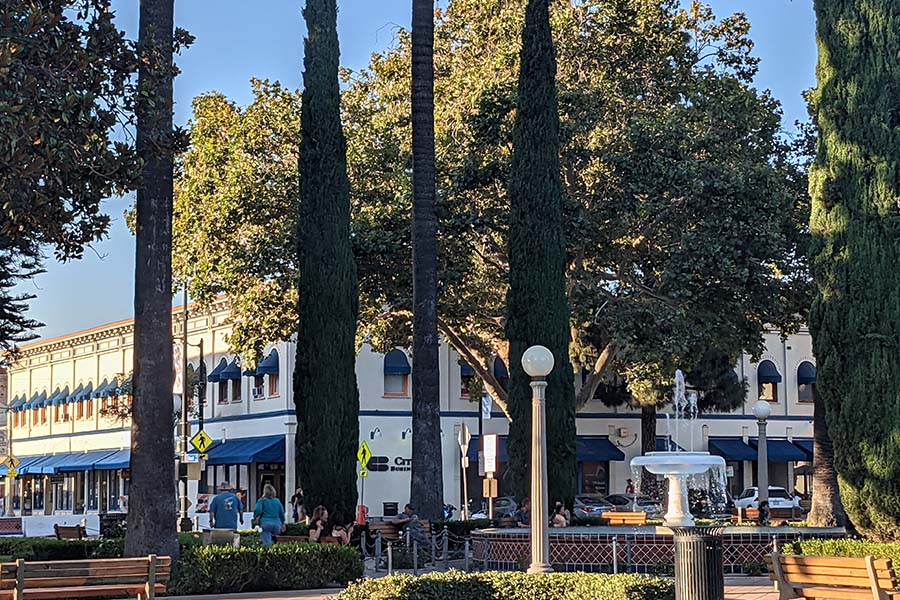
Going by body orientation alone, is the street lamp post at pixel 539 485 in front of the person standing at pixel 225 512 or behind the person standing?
behind

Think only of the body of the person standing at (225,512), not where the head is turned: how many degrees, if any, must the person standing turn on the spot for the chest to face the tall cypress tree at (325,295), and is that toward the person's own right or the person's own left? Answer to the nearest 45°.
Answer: approximately 45° to the person's own right

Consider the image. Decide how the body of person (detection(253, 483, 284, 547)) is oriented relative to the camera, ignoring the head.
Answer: away from the camera

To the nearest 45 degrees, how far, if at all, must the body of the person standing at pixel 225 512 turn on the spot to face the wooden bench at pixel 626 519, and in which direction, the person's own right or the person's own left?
approximately 45° to the person's own right

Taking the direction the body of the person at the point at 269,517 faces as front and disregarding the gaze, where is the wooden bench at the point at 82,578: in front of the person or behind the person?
behind

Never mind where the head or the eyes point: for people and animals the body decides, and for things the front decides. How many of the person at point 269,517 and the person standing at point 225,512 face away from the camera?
2

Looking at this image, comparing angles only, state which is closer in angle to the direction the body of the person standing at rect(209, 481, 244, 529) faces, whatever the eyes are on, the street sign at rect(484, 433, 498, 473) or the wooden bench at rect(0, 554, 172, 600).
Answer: the street sign

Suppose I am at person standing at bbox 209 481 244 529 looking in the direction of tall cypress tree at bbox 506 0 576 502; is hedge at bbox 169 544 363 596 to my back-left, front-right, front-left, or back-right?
back-right

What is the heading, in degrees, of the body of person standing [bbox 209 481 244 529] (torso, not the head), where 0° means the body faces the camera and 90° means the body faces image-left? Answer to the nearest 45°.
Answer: approximately 180°

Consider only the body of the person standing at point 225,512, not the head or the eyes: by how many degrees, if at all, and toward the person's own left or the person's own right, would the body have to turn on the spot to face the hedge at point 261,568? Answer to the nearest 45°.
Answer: approximately 180°

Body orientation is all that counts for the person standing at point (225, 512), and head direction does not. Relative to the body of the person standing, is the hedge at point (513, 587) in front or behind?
behind
